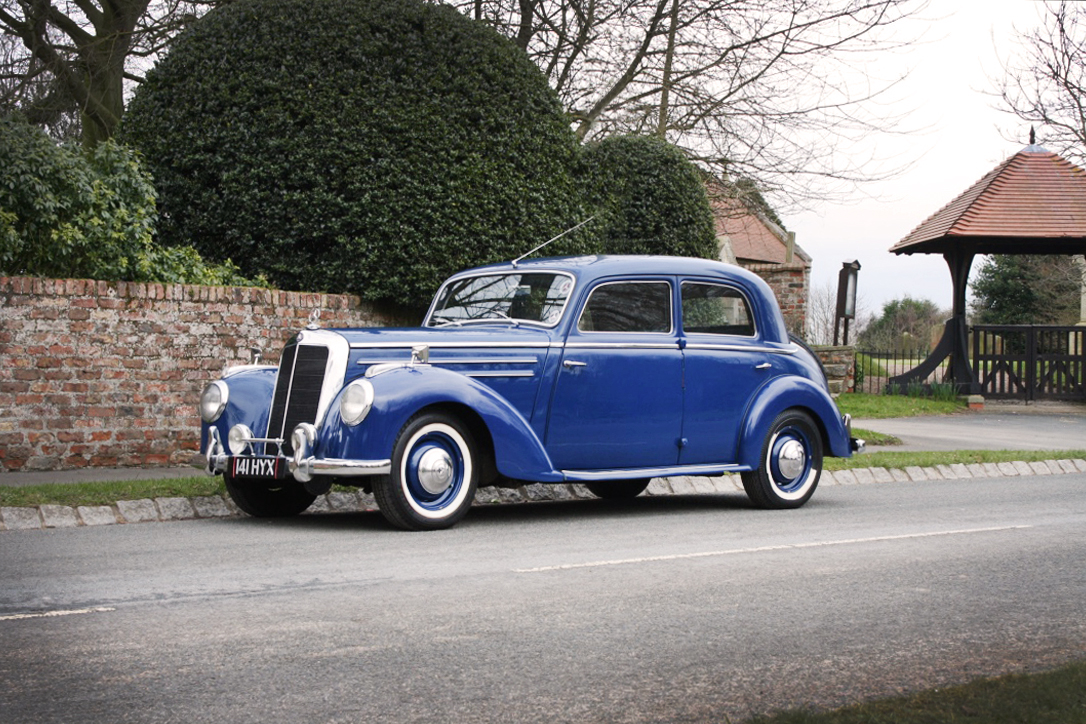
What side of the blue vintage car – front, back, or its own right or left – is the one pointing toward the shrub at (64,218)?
right

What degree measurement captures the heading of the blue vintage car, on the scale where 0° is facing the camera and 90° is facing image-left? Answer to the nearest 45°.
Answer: approximately 45°

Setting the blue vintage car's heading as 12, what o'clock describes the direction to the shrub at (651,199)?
The shrub is roughly at 5 o'clock from the blue vintage car.

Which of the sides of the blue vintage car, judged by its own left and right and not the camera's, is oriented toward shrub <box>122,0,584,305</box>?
right

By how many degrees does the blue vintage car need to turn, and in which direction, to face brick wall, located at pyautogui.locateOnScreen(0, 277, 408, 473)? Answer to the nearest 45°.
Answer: approximately 90° to its right

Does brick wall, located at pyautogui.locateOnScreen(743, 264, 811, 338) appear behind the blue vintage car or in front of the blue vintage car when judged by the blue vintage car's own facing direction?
behind

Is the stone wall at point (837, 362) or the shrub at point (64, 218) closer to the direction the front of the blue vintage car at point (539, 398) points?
the shrub

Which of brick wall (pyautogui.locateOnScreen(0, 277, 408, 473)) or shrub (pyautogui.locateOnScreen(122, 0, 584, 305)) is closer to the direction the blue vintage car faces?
the brick wall

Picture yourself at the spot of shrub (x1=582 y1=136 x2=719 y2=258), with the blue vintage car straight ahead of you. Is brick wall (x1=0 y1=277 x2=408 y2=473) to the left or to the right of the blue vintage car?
right

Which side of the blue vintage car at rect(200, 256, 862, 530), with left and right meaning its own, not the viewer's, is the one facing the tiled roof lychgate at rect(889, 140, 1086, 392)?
back
